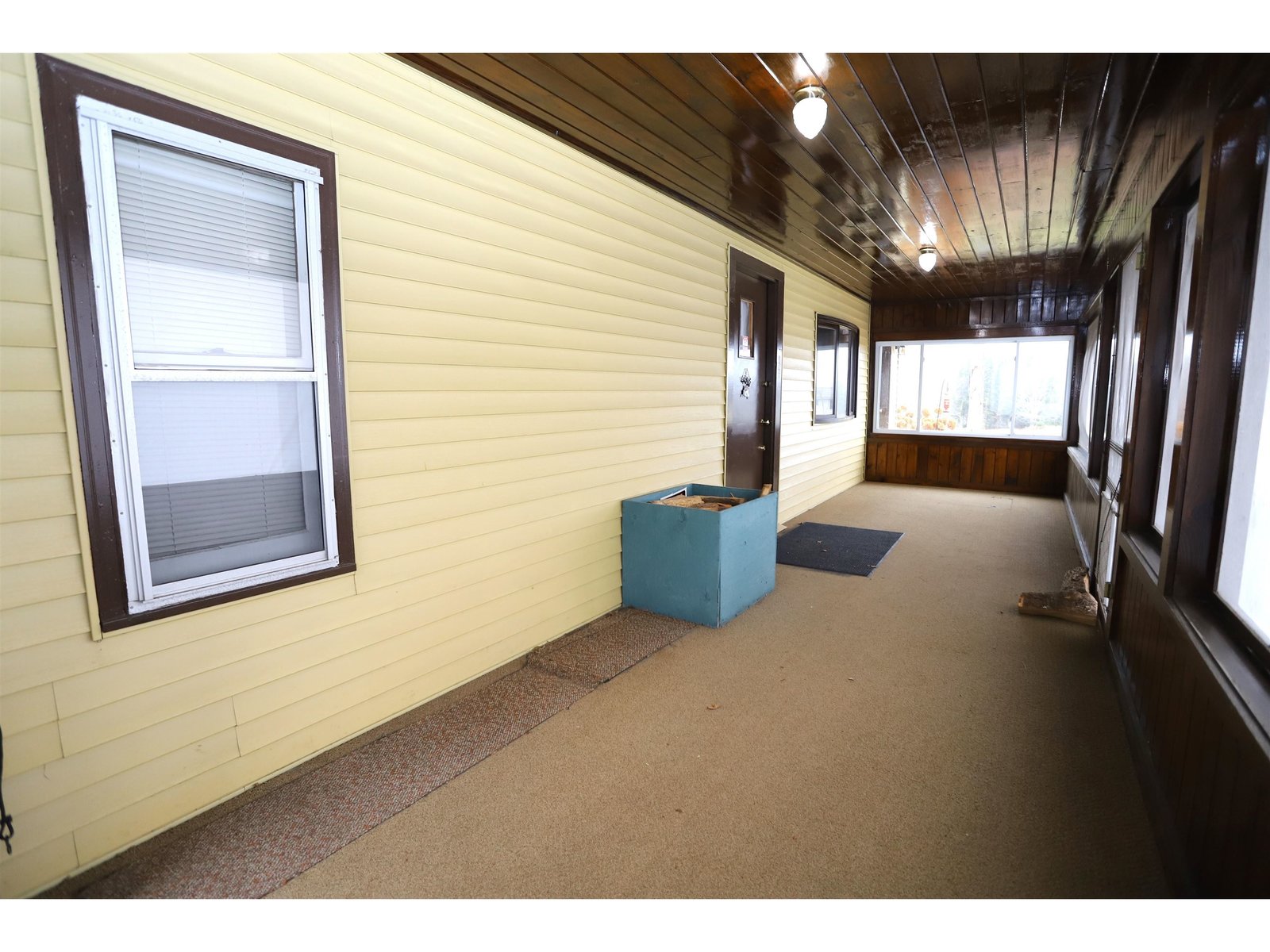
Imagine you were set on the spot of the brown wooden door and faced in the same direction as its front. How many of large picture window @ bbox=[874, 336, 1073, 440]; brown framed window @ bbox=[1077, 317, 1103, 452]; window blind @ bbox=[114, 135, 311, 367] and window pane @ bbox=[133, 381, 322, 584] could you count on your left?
2

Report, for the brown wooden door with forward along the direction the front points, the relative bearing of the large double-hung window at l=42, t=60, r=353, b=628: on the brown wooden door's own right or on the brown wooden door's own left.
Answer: on the brown wooden door's own right

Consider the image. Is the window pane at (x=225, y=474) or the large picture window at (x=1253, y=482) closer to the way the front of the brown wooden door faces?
the large picture window

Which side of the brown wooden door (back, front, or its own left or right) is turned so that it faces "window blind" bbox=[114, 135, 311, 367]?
right

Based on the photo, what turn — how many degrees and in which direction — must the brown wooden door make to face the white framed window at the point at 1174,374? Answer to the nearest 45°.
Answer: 0° — it already faces it

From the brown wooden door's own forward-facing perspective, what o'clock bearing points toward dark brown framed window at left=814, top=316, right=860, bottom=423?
The dark brown framed window is roughly at 8 o'clock from the brown wooden door.

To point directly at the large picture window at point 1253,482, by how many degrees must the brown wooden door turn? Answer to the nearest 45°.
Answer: approximately 45° to its right

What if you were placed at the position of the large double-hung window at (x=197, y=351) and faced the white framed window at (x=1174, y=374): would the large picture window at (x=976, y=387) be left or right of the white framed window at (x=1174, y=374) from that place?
left

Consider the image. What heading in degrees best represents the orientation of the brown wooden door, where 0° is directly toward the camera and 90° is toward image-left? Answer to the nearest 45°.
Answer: approximately 315°

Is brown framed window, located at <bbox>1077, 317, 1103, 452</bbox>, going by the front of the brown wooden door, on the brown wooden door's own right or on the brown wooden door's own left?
on the brown wooden door's own left
